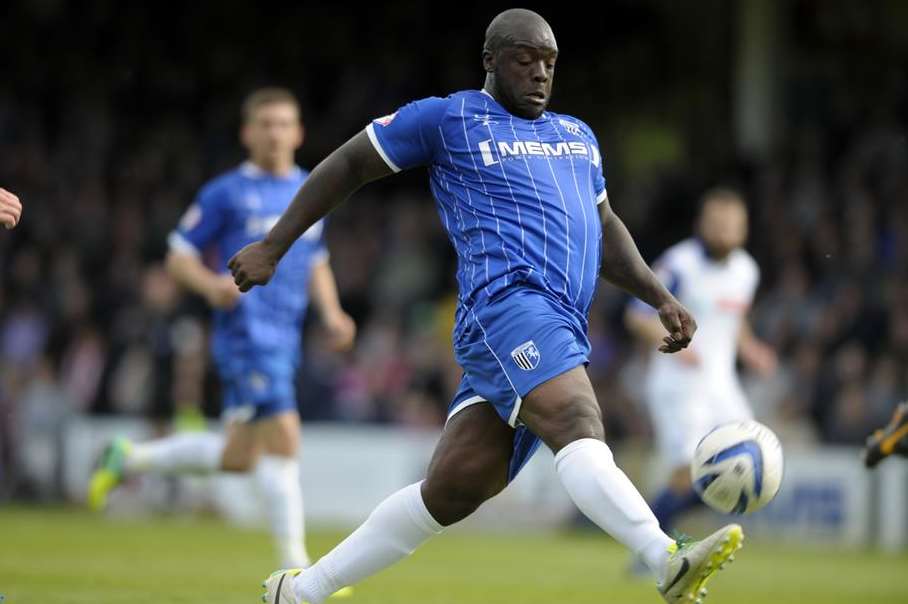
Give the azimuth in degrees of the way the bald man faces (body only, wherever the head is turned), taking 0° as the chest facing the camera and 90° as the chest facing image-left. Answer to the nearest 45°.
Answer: approximately 315°

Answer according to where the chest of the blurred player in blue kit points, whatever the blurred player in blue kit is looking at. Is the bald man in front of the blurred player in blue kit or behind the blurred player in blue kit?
in front

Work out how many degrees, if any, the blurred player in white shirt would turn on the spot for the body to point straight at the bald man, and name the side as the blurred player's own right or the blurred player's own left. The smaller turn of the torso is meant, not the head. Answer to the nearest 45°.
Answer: approximately 45° to the blurred player's own right

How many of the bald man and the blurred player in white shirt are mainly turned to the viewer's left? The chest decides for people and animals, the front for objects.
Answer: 0

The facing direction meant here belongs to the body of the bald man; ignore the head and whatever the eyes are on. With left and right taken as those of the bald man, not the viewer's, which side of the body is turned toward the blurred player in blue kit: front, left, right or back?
back

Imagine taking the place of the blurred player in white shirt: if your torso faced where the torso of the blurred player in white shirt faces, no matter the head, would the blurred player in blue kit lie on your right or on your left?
on your right

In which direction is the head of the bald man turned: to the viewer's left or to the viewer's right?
to the viewer's right

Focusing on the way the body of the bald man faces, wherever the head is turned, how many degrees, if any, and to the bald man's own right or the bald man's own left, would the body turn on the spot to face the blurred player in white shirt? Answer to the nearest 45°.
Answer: approximately 135° to the bald man's own left

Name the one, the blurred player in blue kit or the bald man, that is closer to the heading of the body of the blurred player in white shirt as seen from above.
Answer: the bald man

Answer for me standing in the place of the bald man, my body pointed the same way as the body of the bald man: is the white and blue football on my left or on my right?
on my left

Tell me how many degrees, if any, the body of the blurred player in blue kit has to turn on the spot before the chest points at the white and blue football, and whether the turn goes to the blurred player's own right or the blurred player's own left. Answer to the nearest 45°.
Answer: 0° — they already face it
